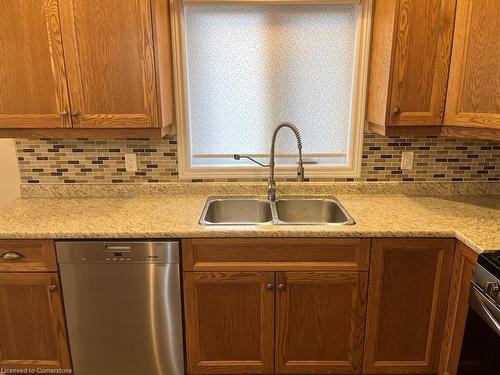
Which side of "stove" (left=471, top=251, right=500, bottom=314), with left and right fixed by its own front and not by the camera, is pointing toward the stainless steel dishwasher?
front

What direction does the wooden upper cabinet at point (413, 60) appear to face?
toward the camera

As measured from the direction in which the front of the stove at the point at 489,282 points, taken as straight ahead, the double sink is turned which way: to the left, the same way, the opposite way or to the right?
to the left

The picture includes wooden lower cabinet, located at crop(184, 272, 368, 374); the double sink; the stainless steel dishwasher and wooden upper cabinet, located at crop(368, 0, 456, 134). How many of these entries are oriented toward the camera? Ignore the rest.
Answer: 4

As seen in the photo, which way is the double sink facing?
toward the camera

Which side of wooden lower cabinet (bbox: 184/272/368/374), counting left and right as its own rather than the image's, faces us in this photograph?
front

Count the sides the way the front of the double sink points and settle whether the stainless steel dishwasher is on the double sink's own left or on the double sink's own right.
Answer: on the double sink's own right

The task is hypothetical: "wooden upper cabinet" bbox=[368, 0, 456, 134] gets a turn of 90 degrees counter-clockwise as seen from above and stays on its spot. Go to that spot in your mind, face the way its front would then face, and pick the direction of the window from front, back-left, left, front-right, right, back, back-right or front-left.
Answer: back

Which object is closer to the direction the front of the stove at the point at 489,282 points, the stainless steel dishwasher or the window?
the stainless steel dishwasher
